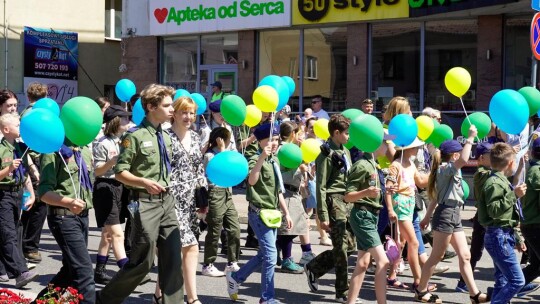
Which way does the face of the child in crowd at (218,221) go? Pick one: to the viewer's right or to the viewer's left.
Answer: to the viewer's right

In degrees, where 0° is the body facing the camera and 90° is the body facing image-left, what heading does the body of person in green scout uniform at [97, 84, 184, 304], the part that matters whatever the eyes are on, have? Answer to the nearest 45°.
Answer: approximately 315°

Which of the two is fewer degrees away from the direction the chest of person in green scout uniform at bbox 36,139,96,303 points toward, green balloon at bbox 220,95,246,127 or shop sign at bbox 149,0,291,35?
the green balloon

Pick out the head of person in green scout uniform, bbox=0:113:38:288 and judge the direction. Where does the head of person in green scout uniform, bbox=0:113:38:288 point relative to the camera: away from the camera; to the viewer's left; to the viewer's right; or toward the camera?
to the viewer's right

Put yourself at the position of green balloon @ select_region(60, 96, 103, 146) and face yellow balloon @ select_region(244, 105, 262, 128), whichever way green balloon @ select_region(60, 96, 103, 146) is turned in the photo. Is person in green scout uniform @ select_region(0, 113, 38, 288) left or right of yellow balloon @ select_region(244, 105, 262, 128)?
left

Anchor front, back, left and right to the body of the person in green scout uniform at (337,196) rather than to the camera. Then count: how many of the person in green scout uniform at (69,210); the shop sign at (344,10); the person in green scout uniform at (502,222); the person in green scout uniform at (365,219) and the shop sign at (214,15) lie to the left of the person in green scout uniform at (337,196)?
2
